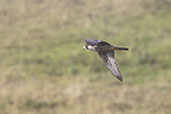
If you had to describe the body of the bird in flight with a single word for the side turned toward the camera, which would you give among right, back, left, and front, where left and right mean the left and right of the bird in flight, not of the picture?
left
